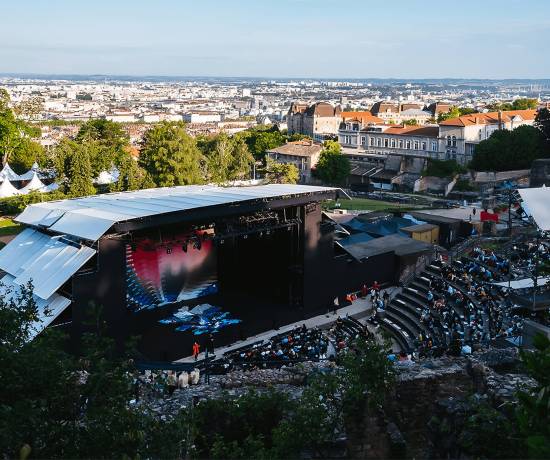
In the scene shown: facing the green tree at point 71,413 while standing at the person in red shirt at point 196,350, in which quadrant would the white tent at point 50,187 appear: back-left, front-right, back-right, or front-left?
back-right

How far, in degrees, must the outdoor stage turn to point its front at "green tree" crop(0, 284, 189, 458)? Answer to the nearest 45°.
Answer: approximately 45° to its right

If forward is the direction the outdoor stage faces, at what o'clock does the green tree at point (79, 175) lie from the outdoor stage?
The green tree is roughly at 7 o'clock from the outdoor stage.

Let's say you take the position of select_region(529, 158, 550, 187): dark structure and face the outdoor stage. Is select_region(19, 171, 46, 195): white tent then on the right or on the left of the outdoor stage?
right

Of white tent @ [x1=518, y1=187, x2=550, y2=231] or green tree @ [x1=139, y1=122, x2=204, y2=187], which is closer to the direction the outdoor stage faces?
the white tent

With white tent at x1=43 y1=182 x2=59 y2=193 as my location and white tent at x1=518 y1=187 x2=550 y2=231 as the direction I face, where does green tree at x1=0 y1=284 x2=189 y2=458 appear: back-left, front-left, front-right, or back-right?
front-right

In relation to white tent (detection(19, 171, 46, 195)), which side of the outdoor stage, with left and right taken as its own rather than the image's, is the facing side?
back

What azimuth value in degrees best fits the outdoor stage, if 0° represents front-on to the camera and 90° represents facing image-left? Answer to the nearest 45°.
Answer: approximately 315°

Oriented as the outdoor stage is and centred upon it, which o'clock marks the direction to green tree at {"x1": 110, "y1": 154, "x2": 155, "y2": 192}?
The green tree is roughly at 7 o'clock from the outdoor stage.

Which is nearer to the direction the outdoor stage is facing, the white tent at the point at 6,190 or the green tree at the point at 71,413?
the green tree

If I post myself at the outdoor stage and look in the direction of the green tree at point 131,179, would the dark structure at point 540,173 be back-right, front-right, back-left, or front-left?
front-right
